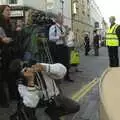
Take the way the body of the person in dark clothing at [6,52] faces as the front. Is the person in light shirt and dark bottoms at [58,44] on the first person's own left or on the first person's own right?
on the first person's own left

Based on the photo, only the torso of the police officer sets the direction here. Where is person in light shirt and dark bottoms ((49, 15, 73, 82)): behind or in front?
in front

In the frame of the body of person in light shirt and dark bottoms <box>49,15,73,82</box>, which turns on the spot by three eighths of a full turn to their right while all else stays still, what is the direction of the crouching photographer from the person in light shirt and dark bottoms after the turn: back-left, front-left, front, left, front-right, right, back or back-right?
left

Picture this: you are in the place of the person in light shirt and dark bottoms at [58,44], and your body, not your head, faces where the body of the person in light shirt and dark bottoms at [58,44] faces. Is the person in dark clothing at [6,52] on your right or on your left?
on your right

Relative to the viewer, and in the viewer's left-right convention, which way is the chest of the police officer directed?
facing the viewer and to the left of the viewer

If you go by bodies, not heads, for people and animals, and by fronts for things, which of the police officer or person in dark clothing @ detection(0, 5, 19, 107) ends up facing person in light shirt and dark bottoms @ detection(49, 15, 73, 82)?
the police officer

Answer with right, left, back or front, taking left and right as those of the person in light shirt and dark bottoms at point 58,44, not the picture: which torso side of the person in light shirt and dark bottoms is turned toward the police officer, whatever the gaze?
left

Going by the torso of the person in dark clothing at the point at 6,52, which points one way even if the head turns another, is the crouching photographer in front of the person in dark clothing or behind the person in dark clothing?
in front

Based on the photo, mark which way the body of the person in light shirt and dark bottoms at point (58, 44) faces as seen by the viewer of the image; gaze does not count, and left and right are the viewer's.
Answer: facing the viewer and to the right of the viewer
